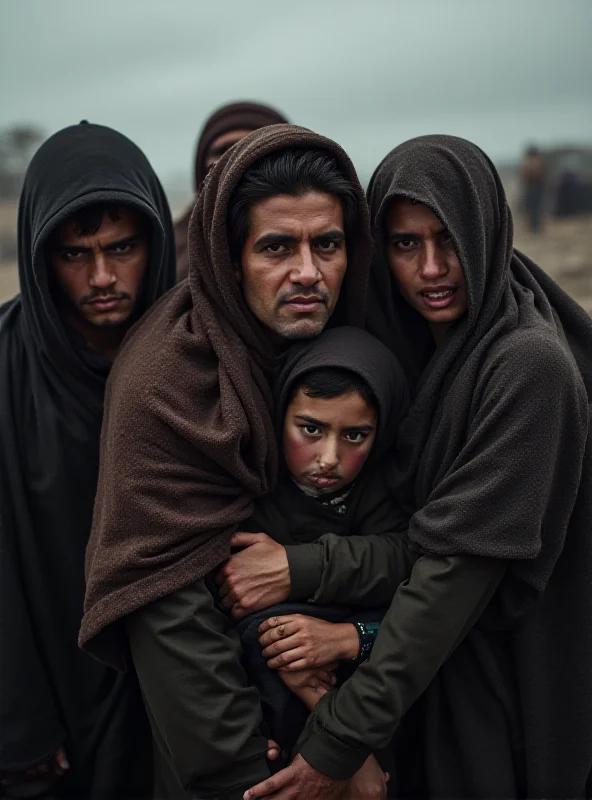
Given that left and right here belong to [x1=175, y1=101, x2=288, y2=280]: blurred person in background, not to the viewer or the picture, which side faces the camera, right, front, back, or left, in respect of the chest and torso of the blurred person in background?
front

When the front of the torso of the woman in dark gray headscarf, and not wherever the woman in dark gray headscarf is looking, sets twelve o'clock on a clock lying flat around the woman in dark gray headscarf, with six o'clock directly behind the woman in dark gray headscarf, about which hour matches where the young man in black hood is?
The young man in black hood is roughly at 2 o'clock from the woman in dark gray headscarf.

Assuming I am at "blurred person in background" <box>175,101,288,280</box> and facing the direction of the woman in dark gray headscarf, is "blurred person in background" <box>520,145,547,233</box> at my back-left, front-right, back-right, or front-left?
back-left

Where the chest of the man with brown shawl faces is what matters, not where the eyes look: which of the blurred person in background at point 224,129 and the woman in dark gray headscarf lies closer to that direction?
the woman in dark gray headscarf

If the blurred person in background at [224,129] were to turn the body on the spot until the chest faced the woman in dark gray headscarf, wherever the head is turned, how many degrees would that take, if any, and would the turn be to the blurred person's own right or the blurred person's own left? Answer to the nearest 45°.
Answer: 0° — they already face them

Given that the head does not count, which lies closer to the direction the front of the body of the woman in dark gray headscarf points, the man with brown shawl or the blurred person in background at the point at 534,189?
the man with brown shawl

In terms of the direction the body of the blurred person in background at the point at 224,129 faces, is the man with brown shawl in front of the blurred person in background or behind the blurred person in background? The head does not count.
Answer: in front

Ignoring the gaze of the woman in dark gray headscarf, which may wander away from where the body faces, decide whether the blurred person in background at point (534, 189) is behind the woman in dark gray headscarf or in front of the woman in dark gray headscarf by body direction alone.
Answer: behind

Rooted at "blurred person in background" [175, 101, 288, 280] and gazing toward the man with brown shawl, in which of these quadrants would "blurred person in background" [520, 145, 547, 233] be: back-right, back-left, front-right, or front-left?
back-left

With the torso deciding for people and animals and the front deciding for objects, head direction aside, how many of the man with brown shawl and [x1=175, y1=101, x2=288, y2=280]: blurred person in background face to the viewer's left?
0

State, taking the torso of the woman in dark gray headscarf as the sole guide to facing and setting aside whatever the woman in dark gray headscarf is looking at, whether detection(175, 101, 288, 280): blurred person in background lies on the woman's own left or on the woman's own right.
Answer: on the woman's own right

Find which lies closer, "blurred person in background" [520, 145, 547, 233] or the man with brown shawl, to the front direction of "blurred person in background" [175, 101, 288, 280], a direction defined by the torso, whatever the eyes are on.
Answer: the man with brown shawl

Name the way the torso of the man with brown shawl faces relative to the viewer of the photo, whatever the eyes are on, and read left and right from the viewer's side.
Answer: facing the viewer and to the right of the viewer

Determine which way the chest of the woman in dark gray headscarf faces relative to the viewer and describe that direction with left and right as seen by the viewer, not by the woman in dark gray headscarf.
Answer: facing the viewer and to the left of the viewer

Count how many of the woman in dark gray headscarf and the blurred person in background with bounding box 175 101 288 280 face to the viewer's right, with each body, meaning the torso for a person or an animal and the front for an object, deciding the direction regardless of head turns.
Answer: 0
